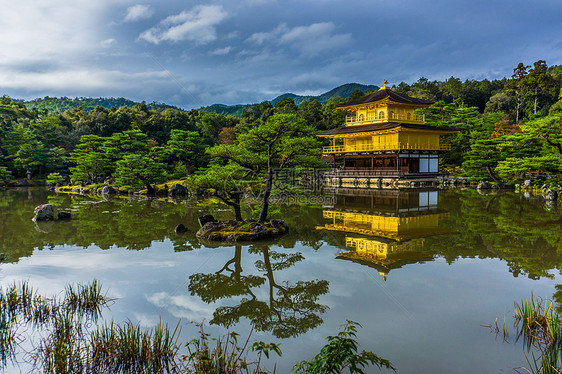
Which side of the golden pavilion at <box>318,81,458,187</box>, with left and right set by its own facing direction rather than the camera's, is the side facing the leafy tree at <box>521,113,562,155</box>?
left

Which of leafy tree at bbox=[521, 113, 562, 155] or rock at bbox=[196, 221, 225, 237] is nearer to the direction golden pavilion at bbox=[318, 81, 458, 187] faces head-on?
the rock

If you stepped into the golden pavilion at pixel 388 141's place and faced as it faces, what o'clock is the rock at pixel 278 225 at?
The rock is roughly at 11 o'clock from the golden pavilion.

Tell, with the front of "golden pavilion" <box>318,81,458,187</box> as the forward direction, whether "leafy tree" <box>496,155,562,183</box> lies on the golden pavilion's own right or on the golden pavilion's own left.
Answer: on the golden pavilion's own left

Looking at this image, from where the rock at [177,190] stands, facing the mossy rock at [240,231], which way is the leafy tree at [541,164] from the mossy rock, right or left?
left

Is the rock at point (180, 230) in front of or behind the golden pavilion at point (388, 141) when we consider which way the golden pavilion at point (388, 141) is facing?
in front

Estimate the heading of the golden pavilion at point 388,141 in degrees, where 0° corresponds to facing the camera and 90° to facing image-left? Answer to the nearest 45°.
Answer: approximately 45°

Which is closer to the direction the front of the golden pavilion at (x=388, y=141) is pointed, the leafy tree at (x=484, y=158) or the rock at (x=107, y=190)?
the rock

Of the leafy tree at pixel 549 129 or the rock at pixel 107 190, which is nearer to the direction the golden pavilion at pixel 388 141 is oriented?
the rock

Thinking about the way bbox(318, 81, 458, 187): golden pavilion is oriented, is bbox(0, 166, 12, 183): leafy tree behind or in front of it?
in front

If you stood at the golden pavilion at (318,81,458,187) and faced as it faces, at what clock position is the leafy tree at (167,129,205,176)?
The leafy tree is roughly at 1 o'clock from the golden pavilion.

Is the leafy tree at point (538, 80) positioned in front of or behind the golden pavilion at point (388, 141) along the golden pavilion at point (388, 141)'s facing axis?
behind

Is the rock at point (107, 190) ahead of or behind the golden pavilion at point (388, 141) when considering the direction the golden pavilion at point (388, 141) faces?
ahead
